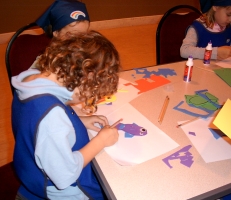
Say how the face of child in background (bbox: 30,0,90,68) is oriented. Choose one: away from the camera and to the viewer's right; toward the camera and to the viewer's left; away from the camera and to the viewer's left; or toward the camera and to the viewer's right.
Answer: toward the camera and to the viewer's right

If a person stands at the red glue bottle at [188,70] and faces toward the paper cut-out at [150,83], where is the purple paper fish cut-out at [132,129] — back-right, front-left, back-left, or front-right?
front-left

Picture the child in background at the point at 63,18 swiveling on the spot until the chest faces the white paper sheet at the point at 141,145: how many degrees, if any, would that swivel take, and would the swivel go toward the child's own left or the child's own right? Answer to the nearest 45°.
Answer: approximately 45° to the child's own right

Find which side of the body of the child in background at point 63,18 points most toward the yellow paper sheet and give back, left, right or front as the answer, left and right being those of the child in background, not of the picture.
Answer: front

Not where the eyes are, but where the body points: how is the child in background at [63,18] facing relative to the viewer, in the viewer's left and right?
facing the viewer and to the right of the viewer

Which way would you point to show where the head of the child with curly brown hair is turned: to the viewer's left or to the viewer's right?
to the viewer's right
